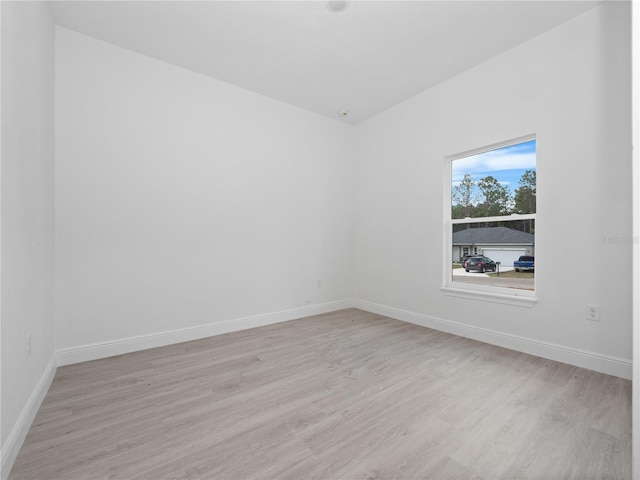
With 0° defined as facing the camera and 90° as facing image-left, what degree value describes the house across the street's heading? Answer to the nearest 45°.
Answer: approximately 0°

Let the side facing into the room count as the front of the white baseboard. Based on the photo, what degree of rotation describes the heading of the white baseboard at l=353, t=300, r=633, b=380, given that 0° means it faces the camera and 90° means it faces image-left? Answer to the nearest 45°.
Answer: approximately 45°
